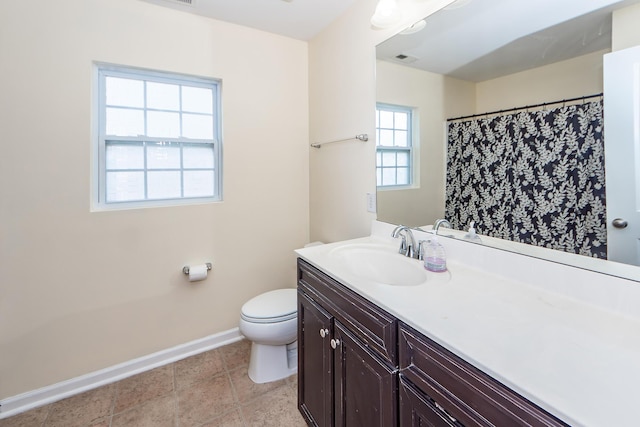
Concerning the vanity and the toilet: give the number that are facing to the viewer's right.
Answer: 0

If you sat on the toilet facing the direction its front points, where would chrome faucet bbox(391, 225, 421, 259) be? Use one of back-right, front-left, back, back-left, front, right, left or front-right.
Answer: left

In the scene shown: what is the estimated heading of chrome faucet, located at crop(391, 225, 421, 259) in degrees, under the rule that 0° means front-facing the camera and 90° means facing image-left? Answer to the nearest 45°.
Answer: approximately 45°

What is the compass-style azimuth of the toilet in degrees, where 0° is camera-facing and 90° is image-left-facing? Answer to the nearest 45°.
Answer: approximately 45°

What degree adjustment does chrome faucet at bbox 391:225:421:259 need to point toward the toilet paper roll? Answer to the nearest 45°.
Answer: approximately 45° to its right

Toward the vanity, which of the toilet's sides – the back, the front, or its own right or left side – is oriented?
left

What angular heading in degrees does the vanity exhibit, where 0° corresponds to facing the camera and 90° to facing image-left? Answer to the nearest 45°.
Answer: approximately 45°
